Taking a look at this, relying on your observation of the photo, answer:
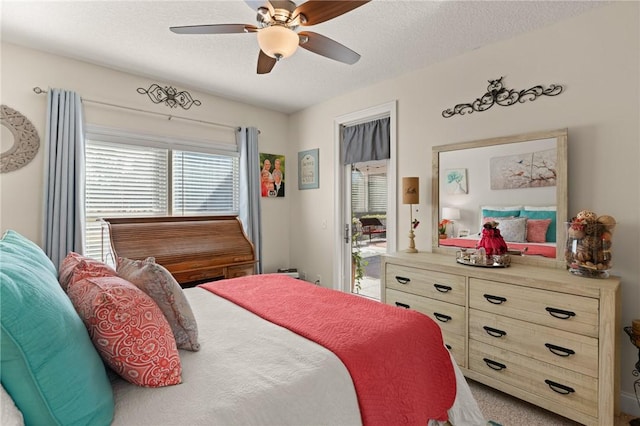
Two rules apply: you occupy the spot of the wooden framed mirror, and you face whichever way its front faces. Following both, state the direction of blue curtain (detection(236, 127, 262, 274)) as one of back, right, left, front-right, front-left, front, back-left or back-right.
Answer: front-right

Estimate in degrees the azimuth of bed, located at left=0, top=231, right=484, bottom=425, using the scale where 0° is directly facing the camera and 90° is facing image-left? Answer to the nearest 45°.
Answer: approximately 225°

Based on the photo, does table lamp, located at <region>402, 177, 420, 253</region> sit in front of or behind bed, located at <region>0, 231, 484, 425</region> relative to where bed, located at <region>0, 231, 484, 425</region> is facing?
in front

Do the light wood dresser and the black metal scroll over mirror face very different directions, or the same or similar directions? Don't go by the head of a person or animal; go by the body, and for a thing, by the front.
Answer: same or similar directions

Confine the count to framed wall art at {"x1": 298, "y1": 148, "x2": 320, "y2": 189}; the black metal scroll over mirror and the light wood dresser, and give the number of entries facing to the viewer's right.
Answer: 0

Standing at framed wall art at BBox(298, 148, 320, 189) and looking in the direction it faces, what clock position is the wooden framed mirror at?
The wooden framed mirror is roughly at 9 o'clock from the framed wall art.

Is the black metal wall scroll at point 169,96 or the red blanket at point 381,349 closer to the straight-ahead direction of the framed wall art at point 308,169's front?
the black metal wall scroll

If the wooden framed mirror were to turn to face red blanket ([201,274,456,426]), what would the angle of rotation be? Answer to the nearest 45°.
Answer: approximately 45° to its left

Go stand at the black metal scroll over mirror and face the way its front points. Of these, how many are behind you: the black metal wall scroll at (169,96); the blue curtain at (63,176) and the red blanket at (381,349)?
0

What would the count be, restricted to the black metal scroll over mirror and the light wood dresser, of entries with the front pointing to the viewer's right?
0

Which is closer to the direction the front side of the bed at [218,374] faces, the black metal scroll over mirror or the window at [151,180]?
the black metal scroll over mirror

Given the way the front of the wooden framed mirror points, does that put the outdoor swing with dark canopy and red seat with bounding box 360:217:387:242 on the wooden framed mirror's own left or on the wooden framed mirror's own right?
on the wooden framed mirror's own right

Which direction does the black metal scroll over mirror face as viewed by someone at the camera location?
facing the viewer and to the left of the viewer

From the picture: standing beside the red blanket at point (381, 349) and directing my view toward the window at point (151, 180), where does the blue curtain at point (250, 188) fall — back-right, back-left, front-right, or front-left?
front-right

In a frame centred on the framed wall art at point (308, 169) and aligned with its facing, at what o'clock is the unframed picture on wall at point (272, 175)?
The unframed picture on wall is roughly at 2 o'clock from the framed wall art.

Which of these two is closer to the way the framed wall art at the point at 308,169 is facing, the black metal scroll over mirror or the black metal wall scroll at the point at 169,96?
the black metal wall scroll

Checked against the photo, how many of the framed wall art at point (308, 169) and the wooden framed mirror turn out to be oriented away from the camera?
0

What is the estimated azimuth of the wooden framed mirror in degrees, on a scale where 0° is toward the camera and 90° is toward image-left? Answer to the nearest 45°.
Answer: approximately 45°
